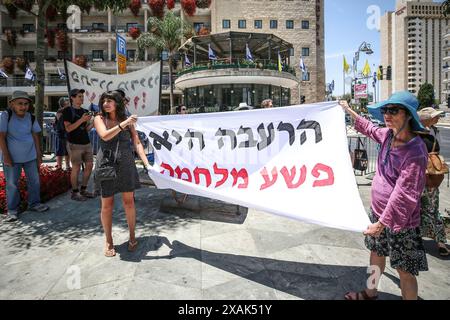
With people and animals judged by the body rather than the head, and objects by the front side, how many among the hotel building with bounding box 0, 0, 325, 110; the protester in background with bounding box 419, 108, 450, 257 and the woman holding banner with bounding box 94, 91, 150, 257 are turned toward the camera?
2

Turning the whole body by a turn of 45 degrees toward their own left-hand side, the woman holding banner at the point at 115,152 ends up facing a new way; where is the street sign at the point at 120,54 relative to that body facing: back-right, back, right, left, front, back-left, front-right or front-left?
back-left

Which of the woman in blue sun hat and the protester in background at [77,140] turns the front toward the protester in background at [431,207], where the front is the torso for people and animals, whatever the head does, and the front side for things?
the protester in background at [77,140]

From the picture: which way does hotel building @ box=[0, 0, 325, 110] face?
toward the camera

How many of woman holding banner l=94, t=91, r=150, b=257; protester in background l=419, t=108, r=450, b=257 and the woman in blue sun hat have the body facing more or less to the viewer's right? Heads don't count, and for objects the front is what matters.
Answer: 0

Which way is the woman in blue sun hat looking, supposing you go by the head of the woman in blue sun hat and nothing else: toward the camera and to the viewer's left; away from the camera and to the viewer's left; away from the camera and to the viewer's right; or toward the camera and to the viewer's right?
toward the camera and to the viewer's left

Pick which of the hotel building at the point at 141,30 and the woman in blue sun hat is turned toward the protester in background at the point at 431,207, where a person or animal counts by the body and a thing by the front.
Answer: the hotel building

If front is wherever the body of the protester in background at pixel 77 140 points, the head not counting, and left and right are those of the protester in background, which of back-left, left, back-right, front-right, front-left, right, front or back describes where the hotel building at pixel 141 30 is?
back-left

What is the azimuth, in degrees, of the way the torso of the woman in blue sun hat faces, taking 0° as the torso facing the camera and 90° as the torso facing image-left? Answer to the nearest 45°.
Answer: approximately 45°

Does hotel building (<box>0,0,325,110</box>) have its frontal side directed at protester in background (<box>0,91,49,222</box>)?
yes

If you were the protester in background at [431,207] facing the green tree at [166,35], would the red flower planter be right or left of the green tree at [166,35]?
left

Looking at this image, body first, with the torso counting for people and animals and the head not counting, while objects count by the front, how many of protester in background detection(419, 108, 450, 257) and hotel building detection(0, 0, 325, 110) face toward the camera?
1

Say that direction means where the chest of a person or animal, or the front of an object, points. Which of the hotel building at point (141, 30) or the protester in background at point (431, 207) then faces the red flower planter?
the hotel building

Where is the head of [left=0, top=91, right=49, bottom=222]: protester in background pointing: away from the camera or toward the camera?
toward the camera
